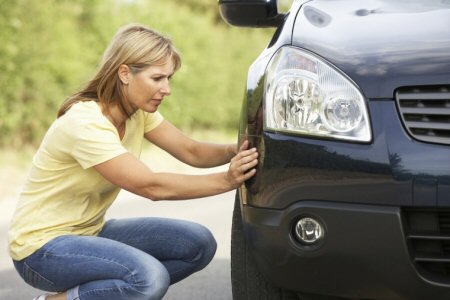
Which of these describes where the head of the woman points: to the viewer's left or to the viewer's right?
to the viewer's right

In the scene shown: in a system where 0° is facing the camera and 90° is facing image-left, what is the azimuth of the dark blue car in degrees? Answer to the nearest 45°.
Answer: approximately 0°

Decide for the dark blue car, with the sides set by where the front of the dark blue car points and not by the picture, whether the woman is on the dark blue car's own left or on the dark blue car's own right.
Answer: on the dark blue car's own right
